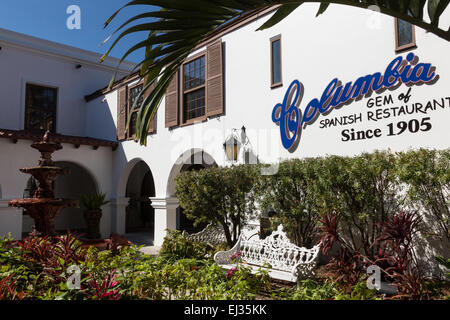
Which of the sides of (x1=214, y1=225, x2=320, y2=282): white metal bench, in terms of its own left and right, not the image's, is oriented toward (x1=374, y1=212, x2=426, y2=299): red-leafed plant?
left

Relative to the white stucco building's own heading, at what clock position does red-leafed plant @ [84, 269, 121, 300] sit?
The red-leafed plant is roughly at 11 o'clock from the white stucco building.

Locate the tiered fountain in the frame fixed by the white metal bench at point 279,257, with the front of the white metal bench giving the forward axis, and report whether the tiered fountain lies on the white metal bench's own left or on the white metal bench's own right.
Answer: on the white metal bench's own right

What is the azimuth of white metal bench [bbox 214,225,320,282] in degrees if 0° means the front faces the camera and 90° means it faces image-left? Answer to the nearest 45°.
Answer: approximately 45°

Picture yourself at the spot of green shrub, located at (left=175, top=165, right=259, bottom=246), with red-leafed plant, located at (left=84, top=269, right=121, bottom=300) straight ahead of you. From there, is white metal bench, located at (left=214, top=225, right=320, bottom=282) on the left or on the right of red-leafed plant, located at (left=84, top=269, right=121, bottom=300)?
left

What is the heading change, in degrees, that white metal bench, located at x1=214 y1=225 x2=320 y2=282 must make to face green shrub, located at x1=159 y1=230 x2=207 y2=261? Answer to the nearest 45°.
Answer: approximately 90° to its right

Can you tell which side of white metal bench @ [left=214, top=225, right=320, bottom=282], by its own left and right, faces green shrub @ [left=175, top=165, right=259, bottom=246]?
right

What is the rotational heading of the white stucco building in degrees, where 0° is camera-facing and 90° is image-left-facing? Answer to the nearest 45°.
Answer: approximately 45°
